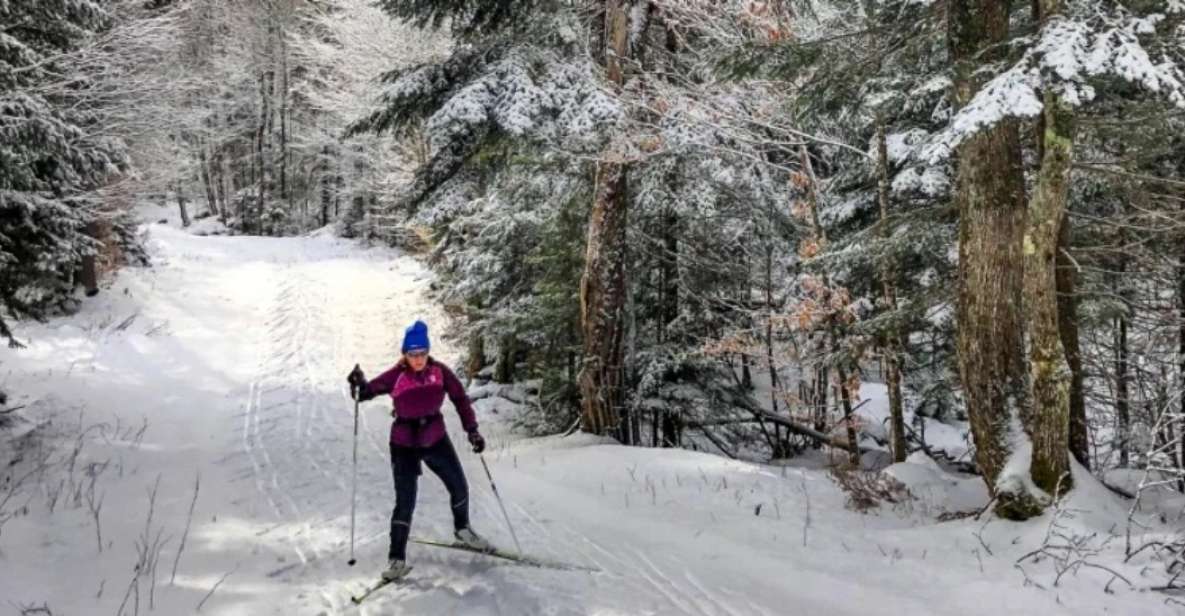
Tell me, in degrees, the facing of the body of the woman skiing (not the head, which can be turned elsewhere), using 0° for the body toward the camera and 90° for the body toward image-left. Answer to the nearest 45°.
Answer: approximately 0°

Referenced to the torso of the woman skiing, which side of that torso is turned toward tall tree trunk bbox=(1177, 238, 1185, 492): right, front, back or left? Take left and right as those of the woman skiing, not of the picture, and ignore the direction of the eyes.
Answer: left

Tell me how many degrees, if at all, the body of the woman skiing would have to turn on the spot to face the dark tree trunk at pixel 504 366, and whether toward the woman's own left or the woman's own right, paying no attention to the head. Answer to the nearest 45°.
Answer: approximately 180°

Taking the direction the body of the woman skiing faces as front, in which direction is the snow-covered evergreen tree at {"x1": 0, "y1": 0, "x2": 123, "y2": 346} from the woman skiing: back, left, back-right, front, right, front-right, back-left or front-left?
back-right

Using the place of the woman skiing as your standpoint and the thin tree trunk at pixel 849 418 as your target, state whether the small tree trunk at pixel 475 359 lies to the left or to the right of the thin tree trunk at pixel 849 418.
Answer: left

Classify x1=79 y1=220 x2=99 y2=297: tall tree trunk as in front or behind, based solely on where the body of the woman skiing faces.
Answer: behind

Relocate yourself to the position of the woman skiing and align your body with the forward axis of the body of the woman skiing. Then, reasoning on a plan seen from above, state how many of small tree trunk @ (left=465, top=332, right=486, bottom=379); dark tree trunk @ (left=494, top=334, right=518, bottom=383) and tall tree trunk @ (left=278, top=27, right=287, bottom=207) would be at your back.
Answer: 3

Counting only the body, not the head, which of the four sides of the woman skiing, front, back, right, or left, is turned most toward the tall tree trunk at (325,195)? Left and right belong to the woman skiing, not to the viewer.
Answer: back

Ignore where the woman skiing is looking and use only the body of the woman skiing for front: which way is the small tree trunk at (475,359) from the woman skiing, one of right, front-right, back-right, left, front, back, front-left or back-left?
back

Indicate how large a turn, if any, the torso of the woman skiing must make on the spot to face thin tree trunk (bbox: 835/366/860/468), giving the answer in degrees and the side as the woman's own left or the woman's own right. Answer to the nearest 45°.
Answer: approximately 135° to the woman's own left
